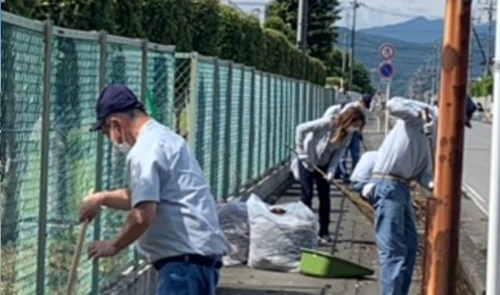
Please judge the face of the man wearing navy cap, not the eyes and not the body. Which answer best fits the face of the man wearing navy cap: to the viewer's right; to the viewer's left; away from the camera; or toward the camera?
to the viewer's left

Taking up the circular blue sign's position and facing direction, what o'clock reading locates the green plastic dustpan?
The green plastic dustpan is roughly at 12 o'clock from the circular blue sign.

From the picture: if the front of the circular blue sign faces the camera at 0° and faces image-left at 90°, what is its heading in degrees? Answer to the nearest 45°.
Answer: approximately 0°

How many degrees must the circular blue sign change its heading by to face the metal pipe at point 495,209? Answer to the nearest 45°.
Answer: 0° — it already faces it

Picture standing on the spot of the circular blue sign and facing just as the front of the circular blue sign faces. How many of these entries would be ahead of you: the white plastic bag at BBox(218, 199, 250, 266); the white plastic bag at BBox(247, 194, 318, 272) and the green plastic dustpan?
3

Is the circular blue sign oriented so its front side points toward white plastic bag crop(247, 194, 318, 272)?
yes

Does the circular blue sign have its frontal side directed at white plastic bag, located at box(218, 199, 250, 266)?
yes

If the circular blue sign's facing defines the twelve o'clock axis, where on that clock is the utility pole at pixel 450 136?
The utility pole is roughly at 12 o'clock from the circular blue sign.

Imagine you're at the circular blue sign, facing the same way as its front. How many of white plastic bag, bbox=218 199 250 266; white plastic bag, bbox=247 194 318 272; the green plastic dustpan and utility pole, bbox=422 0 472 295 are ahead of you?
4

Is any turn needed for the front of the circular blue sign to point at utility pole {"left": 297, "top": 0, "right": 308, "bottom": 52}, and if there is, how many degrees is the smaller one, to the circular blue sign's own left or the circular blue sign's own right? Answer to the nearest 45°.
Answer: approximately 90° to the circular blue sign's own right
